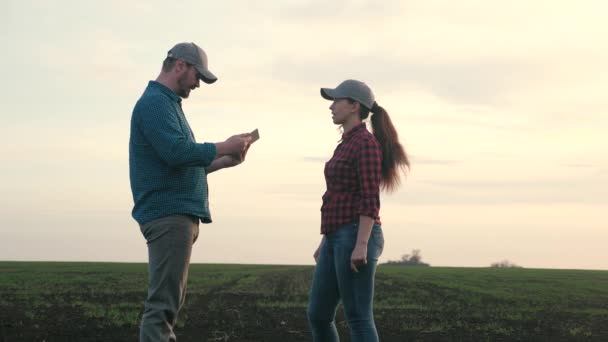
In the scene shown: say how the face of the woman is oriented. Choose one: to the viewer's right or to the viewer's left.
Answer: to the viewer's left

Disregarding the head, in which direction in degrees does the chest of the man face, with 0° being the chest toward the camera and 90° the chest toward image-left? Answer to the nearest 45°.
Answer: approximately 270°

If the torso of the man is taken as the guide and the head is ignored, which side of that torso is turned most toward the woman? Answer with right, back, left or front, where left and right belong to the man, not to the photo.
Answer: front

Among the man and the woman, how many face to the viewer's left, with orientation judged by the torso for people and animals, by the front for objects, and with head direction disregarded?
1

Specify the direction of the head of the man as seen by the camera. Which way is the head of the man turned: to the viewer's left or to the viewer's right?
to the viewer's right

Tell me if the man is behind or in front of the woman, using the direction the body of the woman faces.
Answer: in front

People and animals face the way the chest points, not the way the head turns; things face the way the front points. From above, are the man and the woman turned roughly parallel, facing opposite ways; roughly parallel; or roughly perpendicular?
roughly parallel, facing opposite ways

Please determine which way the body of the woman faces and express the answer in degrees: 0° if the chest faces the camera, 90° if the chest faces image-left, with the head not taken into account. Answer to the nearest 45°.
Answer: approximately 90°
